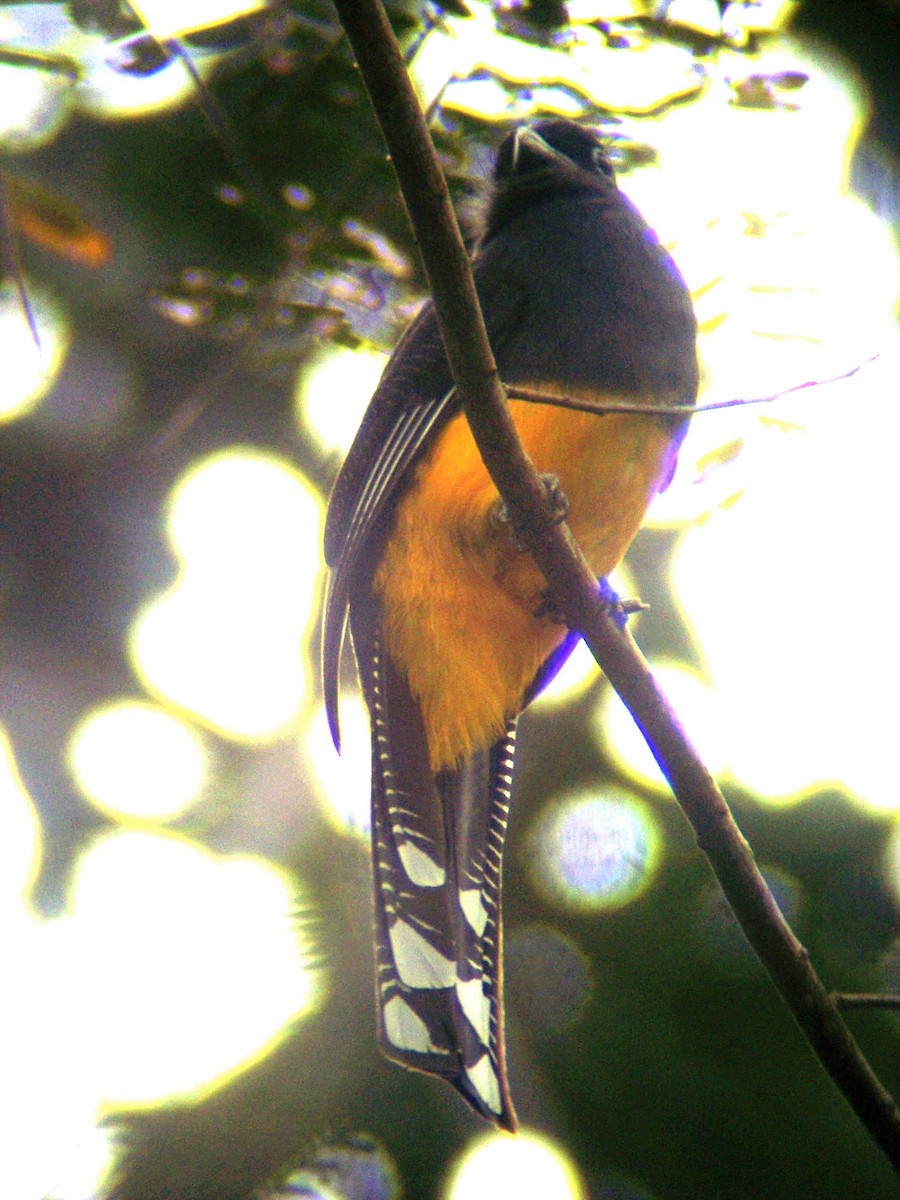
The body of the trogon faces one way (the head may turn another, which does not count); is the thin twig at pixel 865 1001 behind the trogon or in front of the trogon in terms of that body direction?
in front

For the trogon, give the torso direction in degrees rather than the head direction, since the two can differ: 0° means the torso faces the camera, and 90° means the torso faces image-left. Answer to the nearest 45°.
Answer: approximately 315°
